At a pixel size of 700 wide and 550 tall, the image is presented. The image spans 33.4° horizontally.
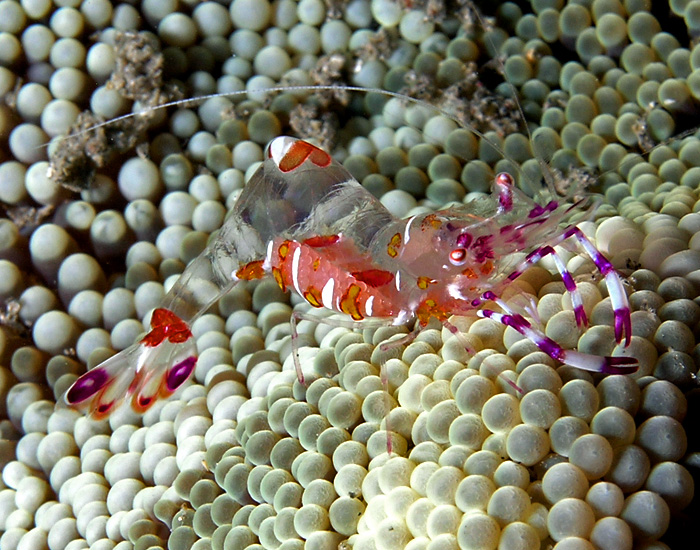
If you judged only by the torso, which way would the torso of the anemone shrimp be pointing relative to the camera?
to the viewer's right
